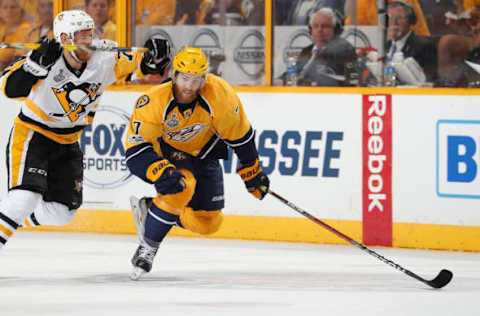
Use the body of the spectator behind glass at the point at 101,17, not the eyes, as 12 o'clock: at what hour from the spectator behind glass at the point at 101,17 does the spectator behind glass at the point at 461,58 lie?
the spectator behind glass at the point at 461,58 is roughly at 10 o'clock from the spectator behind glass at the point at 101,17.

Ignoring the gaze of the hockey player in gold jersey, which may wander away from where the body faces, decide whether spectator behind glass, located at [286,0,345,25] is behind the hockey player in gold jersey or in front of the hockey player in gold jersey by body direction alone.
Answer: behind

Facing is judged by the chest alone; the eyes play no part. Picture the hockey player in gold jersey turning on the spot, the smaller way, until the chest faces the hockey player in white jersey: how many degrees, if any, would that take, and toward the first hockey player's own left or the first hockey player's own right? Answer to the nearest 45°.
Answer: approximately 90° to the first hockey player's own right

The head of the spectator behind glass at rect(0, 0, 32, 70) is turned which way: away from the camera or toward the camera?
toward the camera

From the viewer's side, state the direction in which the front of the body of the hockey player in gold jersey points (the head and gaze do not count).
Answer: toward the camera

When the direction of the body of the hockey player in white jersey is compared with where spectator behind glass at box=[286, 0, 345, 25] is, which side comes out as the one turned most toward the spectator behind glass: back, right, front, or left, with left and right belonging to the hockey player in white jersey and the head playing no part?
left

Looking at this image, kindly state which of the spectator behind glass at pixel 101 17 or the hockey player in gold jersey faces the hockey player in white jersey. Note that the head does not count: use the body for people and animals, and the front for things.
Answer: the spectator behind glass

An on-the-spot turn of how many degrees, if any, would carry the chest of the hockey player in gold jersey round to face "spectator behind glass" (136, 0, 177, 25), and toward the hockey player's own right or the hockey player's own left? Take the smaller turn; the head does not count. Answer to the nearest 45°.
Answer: approximately 180°

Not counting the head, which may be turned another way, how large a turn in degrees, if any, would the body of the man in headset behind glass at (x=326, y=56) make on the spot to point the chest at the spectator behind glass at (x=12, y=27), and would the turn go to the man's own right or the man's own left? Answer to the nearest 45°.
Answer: approximately 45° to the man's own right

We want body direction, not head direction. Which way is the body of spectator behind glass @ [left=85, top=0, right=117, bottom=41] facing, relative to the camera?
toward the camera

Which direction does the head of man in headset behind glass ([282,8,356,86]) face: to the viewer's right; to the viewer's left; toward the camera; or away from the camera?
toward the camera

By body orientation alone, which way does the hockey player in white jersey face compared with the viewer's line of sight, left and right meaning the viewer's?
facing the viewer and to the right of the viewer

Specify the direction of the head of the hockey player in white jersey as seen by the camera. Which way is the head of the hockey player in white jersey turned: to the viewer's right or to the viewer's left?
to the viewer's right

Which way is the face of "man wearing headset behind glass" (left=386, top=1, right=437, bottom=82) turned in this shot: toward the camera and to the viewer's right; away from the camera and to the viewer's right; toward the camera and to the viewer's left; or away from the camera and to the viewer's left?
toward the camera and to the viewer's left

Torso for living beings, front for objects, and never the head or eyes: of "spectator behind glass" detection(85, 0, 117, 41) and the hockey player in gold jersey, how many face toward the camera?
2
